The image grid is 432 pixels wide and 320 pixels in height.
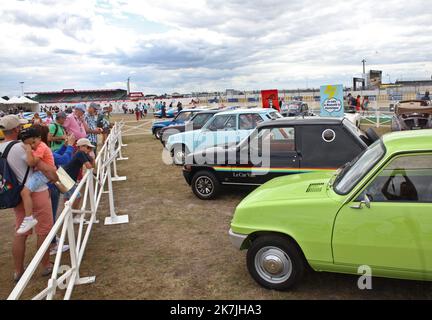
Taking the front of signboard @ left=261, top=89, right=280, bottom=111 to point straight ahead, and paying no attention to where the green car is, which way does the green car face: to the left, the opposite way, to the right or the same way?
to the right

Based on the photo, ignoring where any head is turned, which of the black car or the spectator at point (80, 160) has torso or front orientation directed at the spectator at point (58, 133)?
the black car

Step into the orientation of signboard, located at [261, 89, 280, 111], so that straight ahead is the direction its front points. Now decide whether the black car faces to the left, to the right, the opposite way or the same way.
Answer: to the right

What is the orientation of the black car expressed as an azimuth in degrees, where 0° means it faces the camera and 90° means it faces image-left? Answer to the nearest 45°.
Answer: approximately 90°

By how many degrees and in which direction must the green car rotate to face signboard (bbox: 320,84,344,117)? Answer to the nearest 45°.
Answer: approximately 90° to its right

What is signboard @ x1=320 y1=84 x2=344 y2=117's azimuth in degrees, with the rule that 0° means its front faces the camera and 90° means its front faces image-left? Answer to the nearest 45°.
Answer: approximately 0°

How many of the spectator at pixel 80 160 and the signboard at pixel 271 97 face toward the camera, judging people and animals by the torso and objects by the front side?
1

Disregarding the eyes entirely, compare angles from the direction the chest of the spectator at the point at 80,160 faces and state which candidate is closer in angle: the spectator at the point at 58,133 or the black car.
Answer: the black car

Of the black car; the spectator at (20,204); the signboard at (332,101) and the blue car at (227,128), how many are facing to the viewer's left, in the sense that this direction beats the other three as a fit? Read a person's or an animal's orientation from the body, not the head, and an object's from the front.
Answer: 2

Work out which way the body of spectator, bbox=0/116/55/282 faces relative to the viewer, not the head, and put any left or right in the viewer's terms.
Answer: facing away from the viewer and to the right of the viewer

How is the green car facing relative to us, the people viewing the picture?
facing to the left of the viewer
